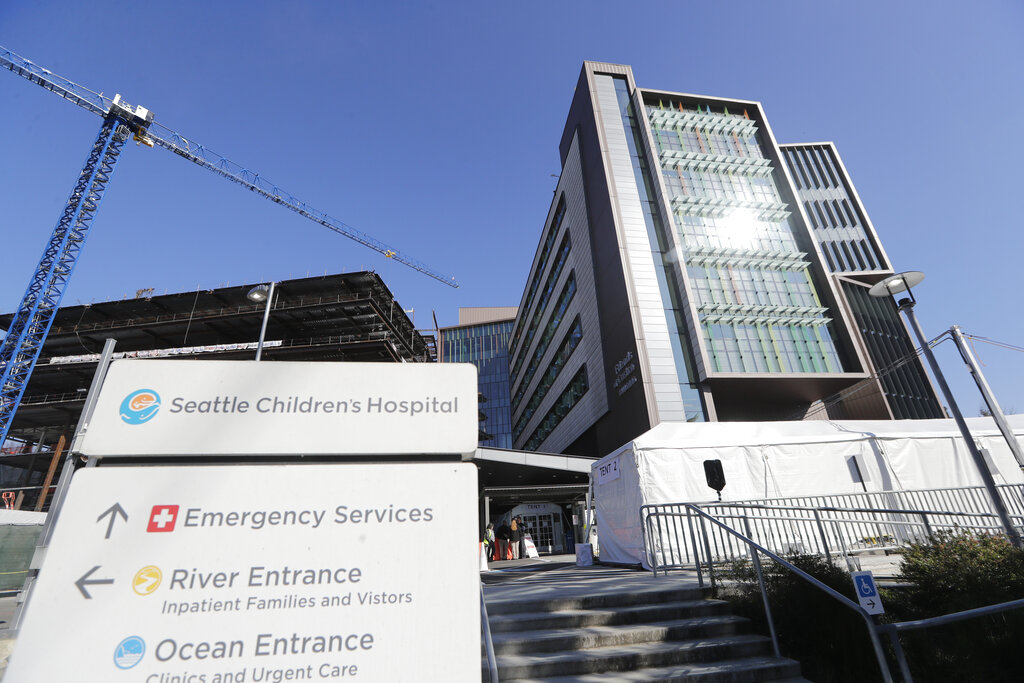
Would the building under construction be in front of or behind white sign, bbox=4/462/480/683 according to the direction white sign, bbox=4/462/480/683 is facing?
behind

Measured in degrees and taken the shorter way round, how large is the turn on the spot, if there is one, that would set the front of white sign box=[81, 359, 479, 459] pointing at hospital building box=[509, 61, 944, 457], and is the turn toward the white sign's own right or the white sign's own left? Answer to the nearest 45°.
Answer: approximately 135° to the white sign's own left

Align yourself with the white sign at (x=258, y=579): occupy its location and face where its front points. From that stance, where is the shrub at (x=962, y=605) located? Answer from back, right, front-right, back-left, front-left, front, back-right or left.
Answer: left

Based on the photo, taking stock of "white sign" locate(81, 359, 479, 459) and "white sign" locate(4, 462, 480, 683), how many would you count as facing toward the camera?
2

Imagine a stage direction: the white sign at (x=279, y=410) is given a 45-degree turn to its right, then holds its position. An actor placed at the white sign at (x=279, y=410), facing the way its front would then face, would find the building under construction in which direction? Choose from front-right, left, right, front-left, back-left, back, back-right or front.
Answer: back-right

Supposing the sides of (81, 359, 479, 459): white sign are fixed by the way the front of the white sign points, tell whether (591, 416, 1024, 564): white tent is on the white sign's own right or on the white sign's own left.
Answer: on the white sign's own left

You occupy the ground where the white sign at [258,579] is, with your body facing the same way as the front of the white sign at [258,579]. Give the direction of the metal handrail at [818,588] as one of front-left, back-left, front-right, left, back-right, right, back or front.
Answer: left

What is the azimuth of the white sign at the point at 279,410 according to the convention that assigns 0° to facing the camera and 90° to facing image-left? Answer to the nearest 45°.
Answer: approximately 0°

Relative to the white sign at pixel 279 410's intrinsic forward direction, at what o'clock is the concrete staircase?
The concrete staircase is roughly at 8 o'clock from the white sign.
